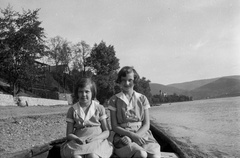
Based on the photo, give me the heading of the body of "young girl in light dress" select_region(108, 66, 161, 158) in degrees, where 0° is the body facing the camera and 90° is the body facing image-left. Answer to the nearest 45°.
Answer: approximately 0°

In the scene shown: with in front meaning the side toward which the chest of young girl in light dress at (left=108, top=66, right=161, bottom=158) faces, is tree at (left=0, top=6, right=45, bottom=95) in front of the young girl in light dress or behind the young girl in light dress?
behind

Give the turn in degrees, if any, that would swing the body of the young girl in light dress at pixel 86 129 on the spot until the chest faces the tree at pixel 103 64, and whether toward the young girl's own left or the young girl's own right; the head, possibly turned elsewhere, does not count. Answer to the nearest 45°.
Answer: approximately 180°

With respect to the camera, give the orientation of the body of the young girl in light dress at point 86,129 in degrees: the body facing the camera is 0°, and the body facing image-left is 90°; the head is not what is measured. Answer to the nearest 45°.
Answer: approximately 0°

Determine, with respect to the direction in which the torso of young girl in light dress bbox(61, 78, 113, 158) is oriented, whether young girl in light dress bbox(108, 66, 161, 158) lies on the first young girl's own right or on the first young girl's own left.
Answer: on the first young girl's own left

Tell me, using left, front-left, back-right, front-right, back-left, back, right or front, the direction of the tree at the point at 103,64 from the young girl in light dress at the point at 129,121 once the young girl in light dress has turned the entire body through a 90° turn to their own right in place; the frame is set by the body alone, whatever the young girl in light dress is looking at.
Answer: right
